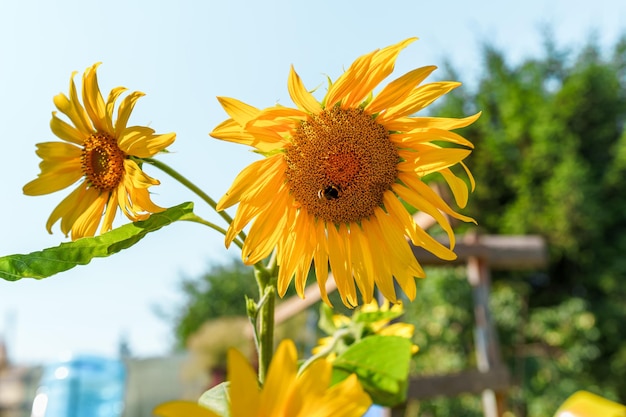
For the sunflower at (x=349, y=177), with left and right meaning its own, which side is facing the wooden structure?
back

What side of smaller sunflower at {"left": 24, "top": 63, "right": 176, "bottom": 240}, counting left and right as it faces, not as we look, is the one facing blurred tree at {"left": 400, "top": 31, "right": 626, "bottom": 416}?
back

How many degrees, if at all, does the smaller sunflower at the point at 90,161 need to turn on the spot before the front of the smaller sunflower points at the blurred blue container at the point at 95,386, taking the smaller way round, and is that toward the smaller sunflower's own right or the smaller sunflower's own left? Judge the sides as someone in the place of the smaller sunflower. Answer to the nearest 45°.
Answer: approximately 135° to the smaller sunflower's own right

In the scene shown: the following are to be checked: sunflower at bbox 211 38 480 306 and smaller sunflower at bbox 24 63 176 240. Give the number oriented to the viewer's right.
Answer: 0

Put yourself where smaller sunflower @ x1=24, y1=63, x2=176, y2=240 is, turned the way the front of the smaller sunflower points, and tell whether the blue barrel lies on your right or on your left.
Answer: on your right

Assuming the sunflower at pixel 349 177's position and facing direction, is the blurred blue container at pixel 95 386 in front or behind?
behind

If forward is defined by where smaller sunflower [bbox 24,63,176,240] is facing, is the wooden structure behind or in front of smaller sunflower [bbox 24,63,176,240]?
behind

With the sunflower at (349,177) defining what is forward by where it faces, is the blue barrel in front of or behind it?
behind
